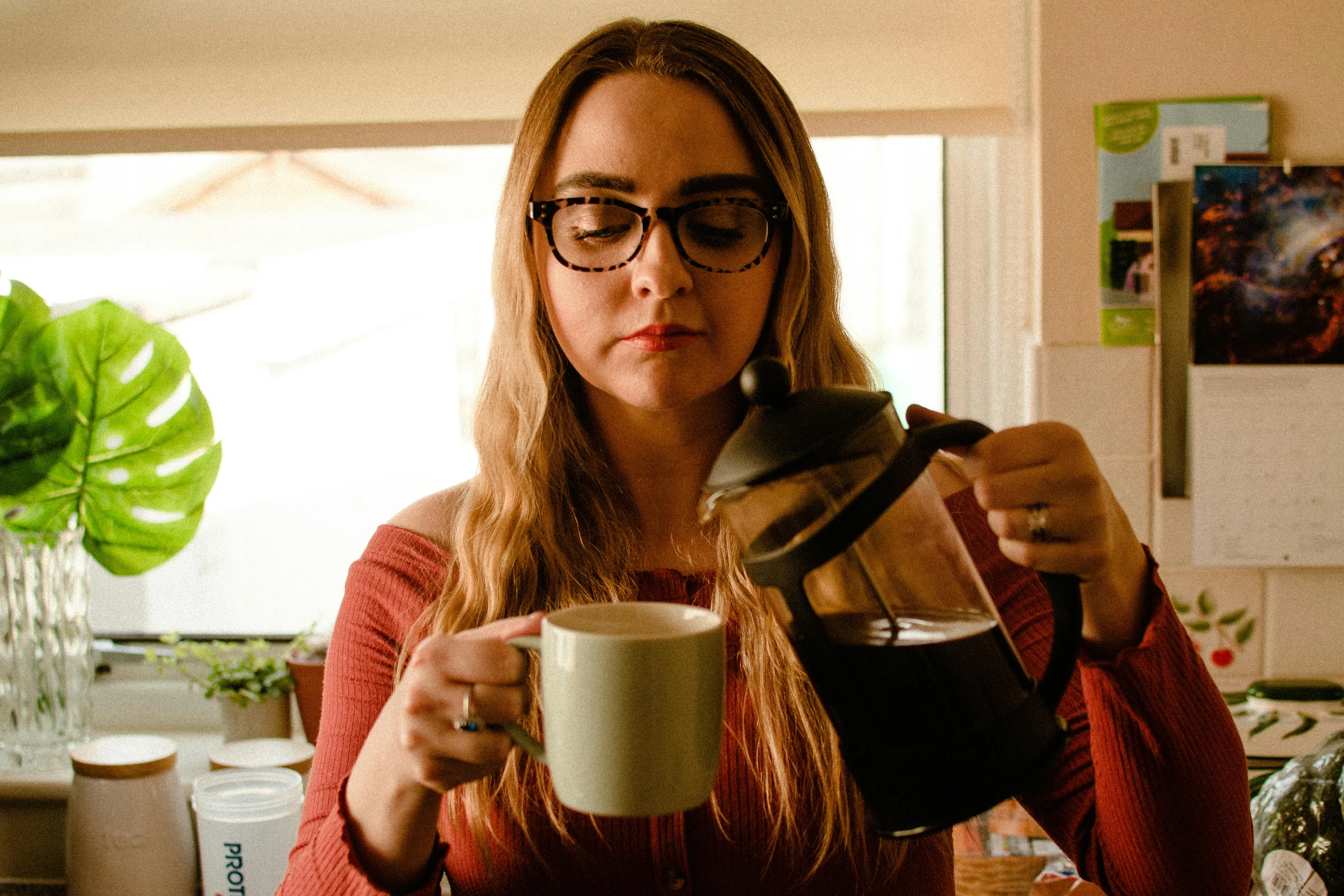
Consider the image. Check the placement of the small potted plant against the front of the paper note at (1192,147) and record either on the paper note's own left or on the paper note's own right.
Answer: on the paper note's own right

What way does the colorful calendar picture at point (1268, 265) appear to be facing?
toward the camera

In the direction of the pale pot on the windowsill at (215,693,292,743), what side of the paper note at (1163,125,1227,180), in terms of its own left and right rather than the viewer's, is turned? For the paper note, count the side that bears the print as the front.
right

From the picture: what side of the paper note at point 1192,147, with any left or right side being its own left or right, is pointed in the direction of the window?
right

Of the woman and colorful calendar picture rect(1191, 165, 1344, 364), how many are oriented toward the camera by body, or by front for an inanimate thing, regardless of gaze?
2

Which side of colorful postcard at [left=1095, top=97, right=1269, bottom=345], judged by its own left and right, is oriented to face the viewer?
front

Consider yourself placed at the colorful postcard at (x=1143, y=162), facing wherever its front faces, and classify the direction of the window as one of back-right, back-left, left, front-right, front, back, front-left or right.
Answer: right

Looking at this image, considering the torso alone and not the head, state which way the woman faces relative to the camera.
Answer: toward the camera

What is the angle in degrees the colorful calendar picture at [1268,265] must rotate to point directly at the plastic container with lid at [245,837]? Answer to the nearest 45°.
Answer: approximately 45° to its right

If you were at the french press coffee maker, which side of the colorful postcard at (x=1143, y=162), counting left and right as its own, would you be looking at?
front

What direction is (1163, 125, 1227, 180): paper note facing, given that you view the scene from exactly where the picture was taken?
facing the viewer

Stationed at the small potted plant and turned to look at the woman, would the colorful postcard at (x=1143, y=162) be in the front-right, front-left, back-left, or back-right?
front-left
